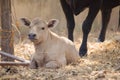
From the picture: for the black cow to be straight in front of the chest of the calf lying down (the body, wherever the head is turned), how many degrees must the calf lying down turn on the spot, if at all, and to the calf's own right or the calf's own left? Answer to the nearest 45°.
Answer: approximately 180°

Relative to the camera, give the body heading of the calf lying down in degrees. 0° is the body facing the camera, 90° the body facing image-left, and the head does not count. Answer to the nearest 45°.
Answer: approximately 45°
